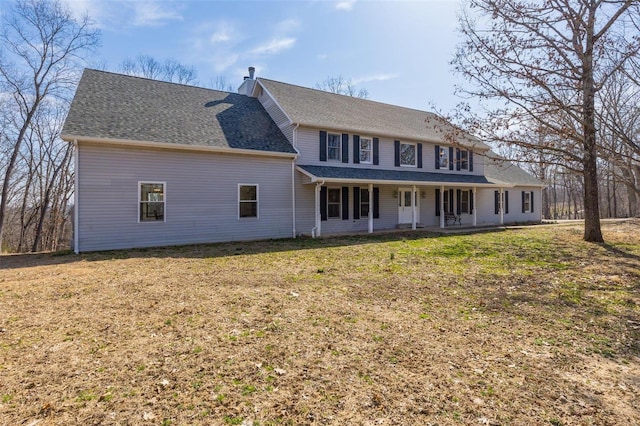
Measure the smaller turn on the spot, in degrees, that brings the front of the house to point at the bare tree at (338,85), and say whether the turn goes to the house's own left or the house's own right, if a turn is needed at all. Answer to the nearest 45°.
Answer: approximately 135° to the house's own left

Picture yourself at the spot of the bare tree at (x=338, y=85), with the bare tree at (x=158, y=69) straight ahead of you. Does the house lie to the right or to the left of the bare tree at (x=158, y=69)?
left

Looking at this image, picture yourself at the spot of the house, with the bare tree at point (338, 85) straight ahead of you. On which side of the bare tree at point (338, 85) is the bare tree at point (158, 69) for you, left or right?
left

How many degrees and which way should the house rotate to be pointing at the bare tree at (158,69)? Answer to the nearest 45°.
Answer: approximately 180°

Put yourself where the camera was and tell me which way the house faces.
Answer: facing the viewer and to the right of the viewer
